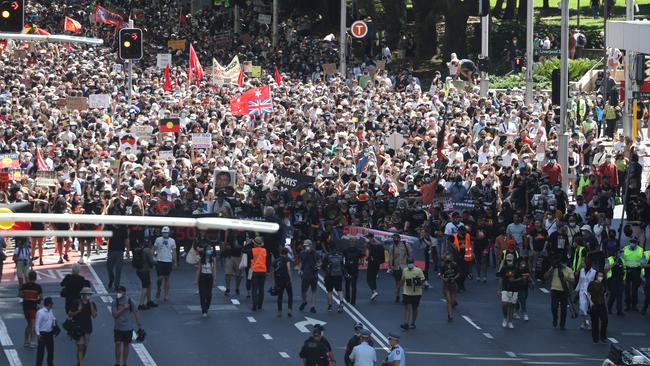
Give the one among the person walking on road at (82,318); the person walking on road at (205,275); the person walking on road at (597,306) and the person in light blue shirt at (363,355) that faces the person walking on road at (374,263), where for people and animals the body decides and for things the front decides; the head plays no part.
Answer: the person in light blue shirt

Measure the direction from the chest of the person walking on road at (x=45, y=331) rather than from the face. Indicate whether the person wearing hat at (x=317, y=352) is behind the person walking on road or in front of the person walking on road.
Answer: in front

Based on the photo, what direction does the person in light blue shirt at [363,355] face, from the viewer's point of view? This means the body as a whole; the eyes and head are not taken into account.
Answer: away from the camera
